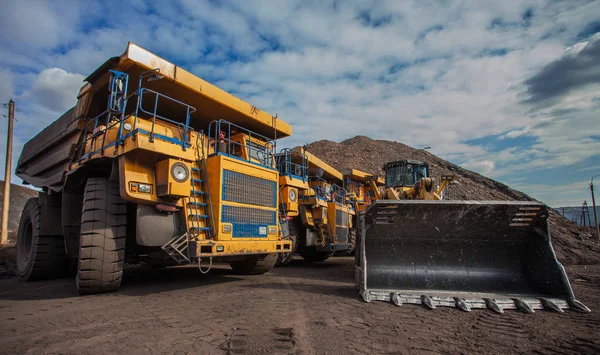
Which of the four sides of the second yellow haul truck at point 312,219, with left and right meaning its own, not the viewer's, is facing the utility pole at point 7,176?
back

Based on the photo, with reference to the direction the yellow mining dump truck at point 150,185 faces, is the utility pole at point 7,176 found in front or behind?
behind

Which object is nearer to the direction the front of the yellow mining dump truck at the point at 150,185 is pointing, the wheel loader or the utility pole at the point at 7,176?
the wheel loader

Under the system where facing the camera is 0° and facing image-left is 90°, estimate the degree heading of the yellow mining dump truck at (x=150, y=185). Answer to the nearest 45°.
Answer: approximately 315°

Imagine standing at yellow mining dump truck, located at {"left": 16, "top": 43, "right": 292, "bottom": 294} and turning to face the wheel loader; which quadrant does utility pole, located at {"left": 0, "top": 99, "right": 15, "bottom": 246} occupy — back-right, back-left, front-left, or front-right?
back-left

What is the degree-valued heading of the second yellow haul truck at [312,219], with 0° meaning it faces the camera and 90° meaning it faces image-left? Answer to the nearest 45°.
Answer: approximately 315°

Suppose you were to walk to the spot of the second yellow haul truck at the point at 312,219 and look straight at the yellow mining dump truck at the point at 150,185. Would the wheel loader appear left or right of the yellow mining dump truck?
left

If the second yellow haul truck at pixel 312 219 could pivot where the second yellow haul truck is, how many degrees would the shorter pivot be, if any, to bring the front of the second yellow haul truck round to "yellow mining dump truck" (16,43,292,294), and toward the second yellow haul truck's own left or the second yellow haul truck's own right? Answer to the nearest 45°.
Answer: approximately 90° to the second yellow haul truck's own right

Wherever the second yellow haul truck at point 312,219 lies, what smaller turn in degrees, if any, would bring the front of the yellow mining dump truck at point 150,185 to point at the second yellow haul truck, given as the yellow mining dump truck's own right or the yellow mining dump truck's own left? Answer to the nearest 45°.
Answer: approximately 90° to the yellow mining dump truck's own left

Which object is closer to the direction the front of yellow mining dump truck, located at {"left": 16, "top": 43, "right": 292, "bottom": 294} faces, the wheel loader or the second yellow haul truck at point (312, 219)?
the wheel loader
